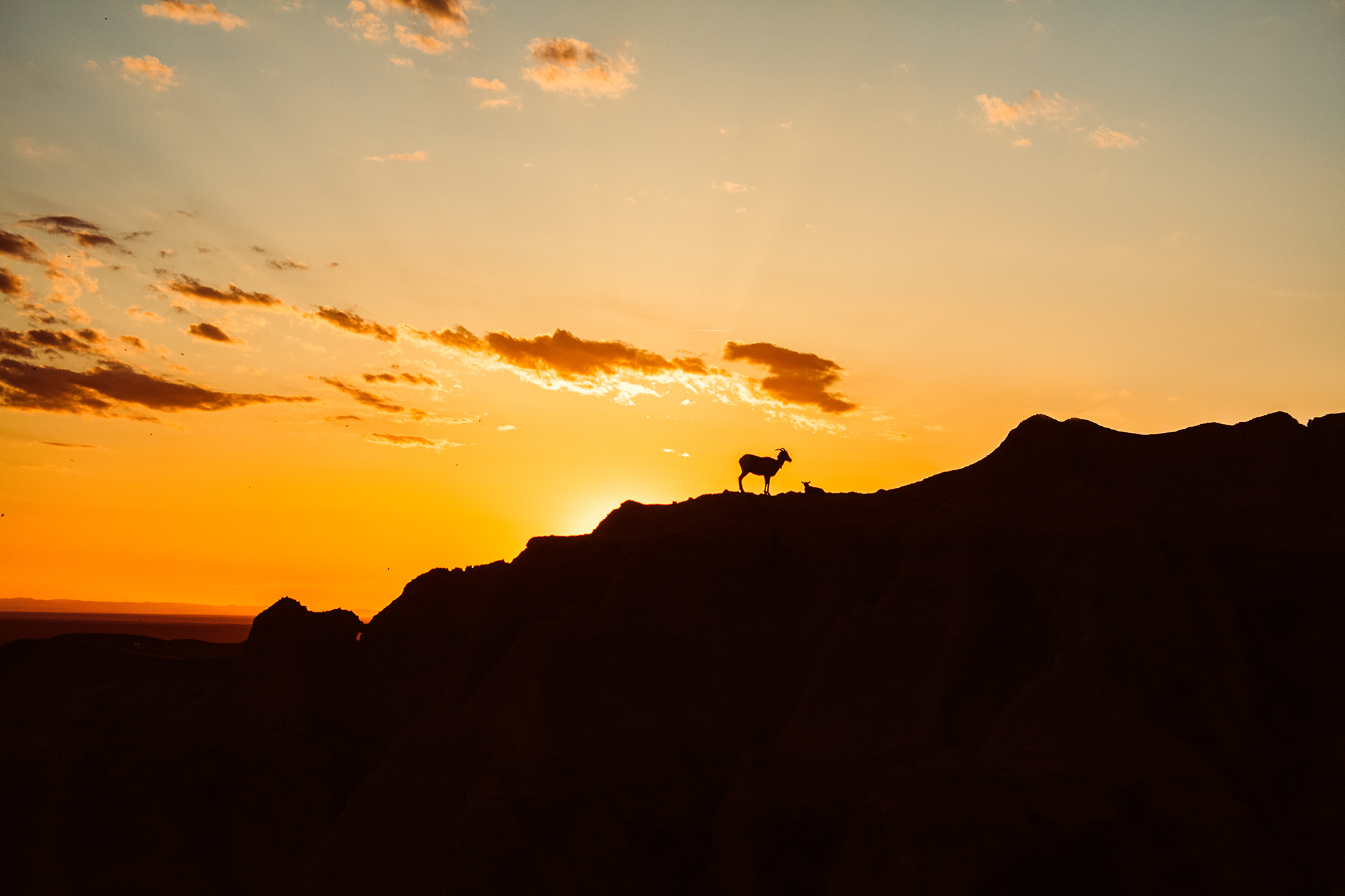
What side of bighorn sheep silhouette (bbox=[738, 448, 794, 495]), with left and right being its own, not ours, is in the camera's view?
right
